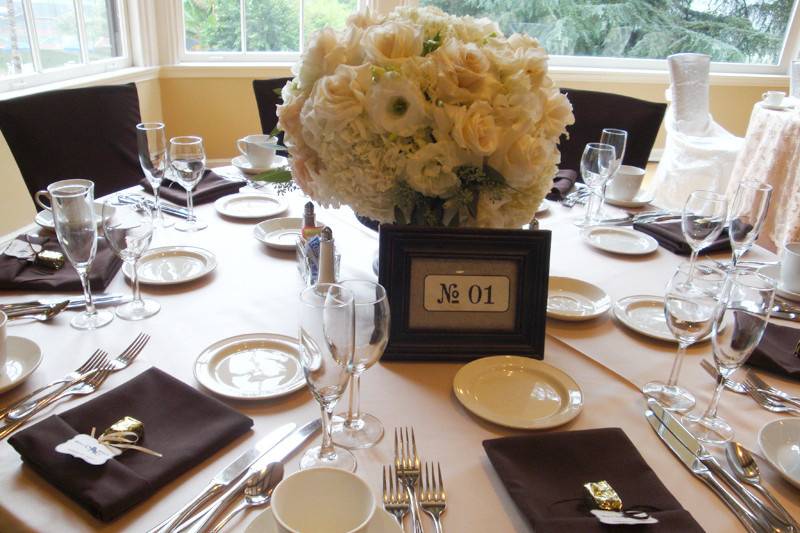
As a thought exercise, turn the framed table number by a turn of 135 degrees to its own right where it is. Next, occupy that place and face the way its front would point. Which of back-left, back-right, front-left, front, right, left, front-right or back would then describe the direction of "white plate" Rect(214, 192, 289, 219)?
front

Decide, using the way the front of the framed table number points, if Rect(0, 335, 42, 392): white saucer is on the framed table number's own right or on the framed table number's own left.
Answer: on the framed table number's own right

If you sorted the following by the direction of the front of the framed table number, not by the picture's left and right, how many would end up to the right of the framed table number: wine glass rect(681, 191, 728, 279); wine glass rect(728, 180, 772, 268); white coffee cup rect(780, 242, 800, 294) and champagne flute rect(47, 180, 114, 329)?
1

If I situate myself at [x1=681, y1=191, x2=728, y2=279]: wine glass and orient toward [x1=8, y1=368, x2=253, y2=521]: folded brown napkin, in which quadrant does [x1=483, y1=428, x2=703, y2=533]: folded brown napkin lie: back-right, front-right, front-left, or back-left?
front-left

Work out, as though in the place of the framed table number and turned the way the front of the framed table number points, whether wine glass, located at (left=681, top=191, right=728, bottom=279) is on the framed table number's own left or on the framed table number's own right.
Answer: on the framed table number's own left

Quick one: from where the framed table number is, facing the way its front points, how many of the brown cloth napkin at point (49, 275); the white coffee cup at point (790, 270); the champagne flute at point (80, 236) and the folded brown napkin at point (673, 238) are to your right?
2

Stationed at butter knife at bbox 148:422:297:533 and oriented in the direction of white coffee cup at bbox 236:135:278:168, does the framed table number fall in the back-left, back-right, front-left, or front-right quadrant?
front-right

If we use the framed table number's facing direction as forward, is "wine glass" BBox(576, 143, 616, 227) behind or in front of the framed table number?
behind

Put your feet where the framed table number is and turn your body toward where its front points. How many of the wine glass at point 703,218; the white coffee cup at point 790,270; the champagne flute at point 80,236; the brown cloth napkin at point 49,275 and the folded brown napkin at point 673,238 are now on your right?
2

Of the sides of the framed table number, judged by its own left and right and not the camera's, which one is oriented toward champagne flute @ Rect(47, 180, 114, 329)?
right

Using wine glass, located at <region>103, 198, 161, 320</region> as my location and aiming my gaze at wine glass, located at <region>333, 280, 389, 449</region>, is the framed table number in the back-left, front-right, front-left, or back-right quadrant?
front-left

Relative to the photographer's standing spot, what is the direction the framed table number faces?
facing the viewer

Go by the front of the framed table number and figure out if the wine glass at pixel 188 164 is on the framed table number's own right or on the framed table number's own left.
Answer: on the framed table number's own right

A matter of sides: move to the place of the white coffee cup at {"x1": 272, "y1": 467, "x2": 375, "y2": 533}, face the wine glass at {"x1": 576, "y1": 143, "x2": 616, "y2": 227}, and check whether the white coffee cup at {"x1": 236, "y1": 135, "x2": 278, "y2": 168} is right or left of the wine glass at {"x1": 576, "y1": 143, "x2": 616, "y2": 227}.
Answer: left
